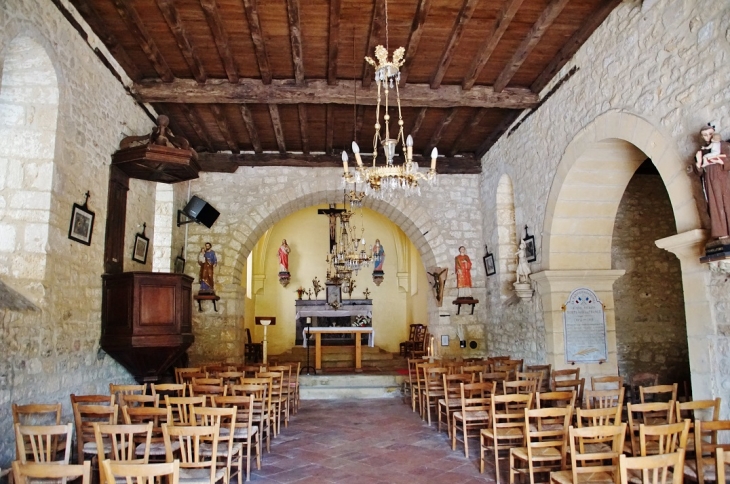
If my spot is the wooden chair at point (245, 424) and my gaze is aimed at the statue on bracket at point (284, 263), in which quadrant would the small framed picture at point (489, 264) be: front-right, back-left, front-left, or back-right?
front-right

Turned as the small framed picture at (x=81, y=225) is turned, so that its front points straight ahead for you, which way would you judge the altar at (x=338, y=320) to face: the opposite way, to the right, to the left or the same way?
to the right

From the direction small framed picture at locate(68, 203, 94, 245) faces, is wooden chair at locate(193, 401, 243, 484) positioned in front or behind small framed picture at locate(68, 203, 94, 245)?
in front

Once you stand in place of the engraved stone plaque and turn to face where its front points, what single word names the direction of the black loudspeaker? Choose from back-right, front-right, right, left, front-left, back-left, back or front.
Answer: right

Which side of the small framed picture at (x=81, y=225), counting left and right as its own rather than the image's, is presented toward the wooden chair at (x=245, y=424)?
front

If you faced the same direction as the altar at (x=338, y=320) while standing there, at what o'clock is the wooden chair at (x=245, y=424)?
The wooden chair is roughly at 12 o'clock from the altar.

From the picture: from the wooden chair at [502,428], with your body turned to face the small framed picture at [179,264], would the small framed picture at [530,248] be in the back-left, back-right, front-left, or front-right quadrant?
front-right

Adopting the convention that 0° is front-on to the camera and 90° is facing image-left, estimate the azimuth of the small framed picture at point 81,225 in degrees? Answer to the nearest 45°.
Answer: approximately 315°

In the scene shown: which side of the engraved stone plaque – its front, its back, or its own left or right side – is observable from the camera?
front

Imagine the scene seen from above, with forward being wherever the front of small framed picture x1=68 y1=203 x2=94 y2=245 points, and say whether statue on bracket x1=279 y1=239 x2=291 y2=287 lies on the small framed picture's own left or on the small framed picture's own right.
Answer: on the small framed picture's own left
